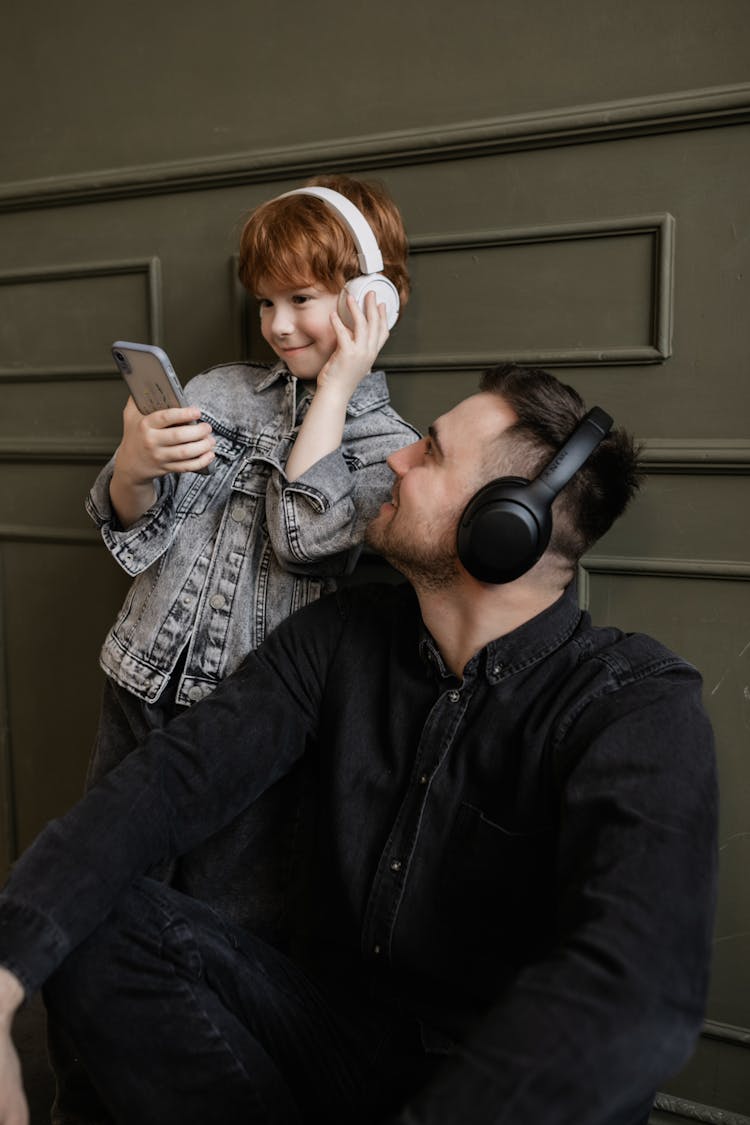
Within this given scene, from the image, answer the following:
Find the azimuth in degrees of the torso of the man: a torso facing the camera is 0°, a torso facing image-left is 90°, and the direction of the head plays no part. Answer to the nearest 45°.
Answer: approximately 45°
